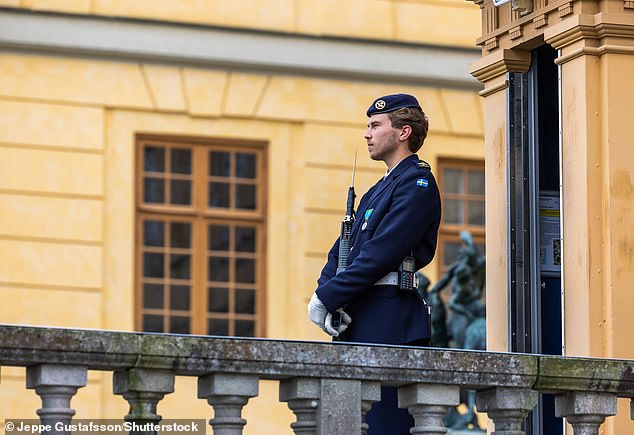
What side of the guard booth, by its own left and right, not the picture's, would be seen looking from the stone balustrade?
front

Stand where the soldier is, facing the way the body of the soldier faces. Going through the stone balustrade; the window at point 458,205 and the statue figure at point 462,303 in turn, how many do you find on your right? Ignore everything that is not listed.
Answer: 2

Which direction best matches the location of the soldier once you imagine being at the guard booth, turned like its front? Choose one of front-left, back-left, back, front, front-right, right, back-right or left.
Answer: front

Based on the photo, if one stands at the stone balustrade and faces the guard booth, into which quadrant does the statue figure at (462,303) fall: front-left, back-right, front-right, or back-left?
front-left

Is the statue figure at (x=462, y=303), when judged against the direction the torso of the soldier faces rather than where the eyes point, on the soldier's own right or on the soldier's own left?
on the soldier's own right

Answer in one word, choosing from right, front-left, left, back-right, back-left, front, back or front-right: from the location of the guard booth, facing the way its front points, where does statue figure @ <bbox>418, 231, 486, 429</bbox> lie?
back-right

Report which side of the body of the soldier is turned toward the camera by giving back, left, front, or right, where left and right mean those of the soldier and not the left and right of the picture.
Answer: left

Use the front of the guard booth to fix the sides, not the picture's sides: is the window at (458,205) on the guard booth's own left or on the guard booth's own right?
on the guard booth's own right

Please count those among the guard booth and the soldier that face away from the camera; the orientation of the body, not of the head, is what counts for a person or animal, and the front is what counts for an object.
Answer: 0

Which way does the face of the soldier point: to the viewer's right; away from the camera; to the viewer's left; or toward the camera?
to the viewer's left

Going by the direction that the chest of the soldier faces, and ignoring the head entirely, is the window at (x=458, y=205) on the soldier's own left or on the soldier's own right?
on the soldier's own right

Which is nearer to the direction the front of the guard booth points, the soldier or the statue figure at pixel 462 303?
the soldier

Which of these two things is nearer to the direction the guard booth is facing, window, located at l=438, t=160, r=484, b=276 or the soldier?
the soldier

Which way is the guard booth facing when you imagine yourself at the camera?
facing the viewer and to the left of the viewer
